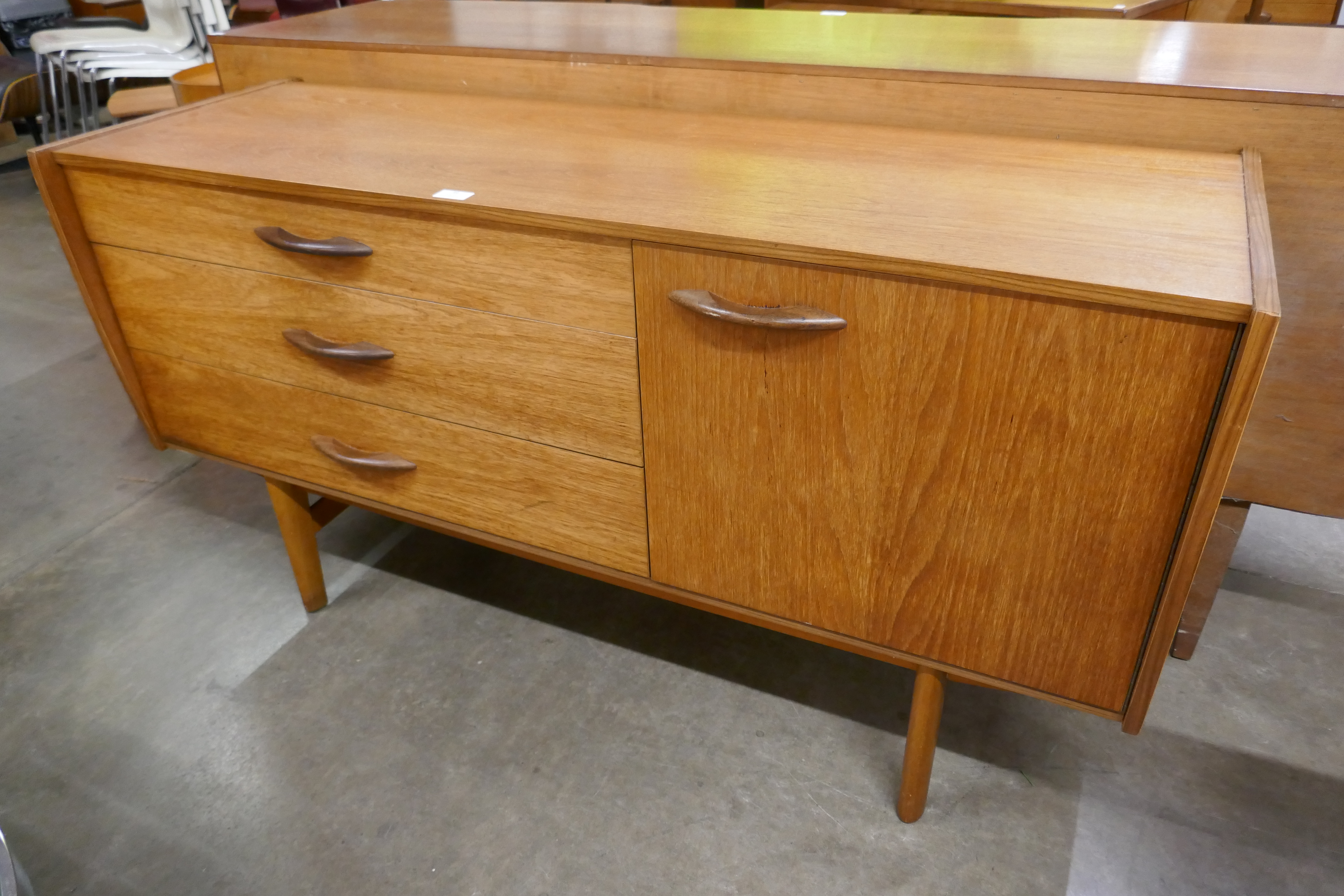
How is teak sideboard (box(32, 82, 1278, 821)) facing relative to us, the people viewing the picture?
facing the viewer and to the left of the viewer
